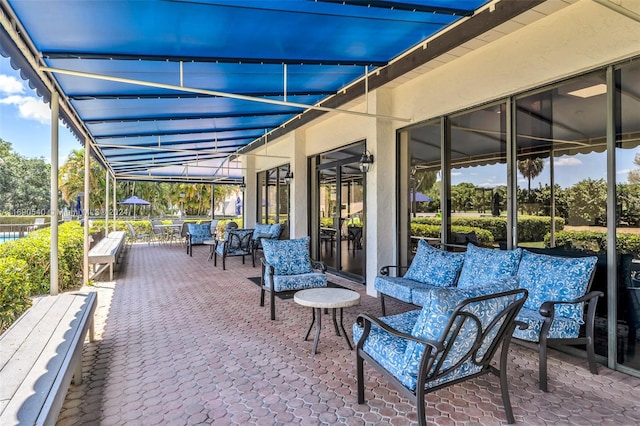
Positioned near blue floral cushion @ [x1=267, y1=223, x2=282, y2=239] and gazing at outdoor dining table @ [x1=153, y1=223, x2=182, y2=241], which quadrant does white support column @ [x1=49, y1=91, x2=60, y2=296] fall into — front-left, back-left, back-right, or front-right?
back-left

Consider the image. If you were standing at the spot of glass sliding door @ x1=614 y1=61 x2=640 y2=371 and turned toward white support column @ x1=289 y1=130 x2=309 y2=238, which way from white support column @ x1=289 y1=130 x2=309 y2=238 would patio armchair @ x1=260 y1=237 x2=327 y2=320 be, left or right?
left

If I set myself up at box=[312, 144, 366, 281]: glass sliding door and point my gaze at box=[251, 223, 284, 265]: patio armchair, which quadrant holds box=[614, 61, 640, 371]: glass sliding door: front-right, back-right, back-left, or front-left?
back-left

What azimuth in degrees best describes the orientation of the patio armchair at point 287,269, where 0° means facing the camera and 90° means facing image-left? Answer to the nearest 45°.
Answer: approximately 315°

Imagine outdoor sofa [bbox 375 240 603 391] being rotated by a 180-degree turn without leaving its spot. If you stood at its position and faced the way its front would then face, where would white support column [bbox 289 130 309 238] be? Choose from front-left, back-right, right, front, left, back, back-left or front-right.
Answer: left
